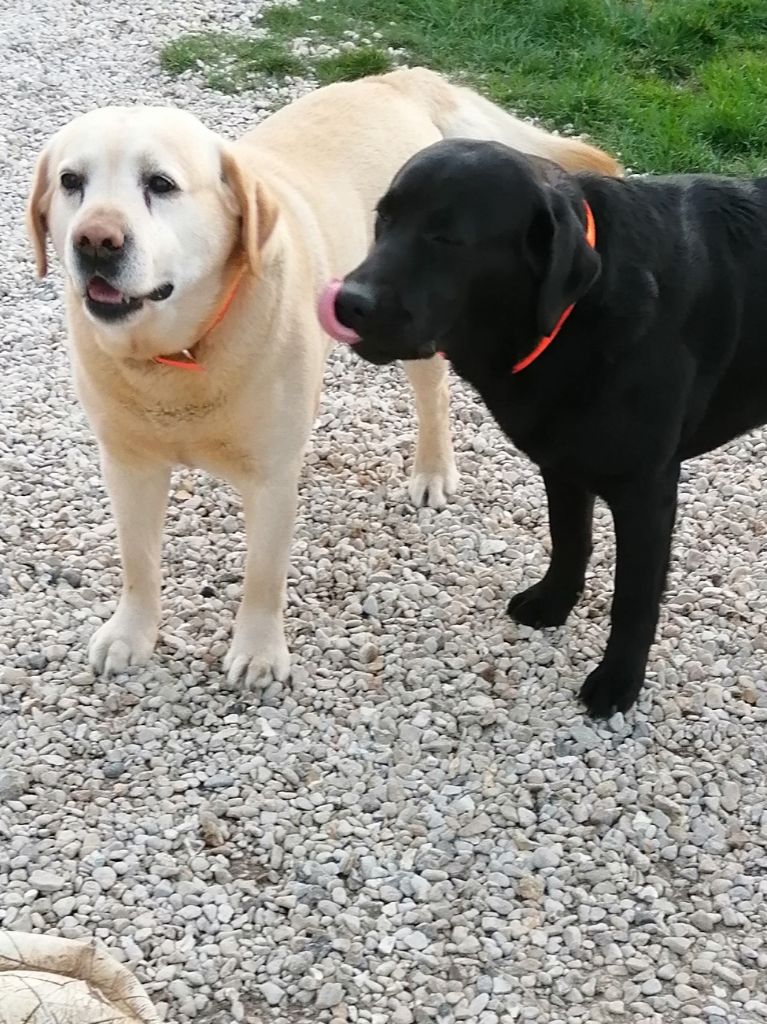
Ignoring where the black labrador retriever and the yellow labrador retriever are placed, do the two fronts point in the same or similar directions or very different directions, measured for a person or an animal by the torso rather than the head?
same or similar directions

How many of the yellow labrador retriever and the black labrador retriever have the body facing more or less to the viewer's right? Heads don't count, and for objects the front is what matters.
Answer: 0

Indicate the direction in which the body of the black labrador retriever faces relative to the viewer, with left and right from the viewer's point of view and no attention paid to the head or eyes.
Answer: facing the viewer and to the left of the viewer

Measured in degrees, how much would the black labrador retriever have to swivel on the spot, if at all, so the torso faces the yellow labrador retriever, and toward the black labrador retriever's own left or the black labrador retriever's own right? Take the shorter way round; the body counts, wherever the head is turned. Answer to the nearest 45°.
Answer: approximately 45° to the black labrador retriever's own right

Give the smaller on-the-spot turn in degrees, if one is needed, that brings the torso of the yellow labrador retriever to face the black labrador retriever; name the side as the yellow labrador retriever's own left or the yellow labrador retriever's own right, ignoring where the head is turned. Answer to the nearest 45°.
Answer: approximately 135° to the yellow labrador retriever's own left

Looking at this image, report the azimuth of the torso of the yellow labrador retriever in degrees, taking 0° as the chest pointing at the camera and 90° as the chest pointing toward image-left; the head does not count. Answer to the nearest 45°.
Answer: approximately 45°
